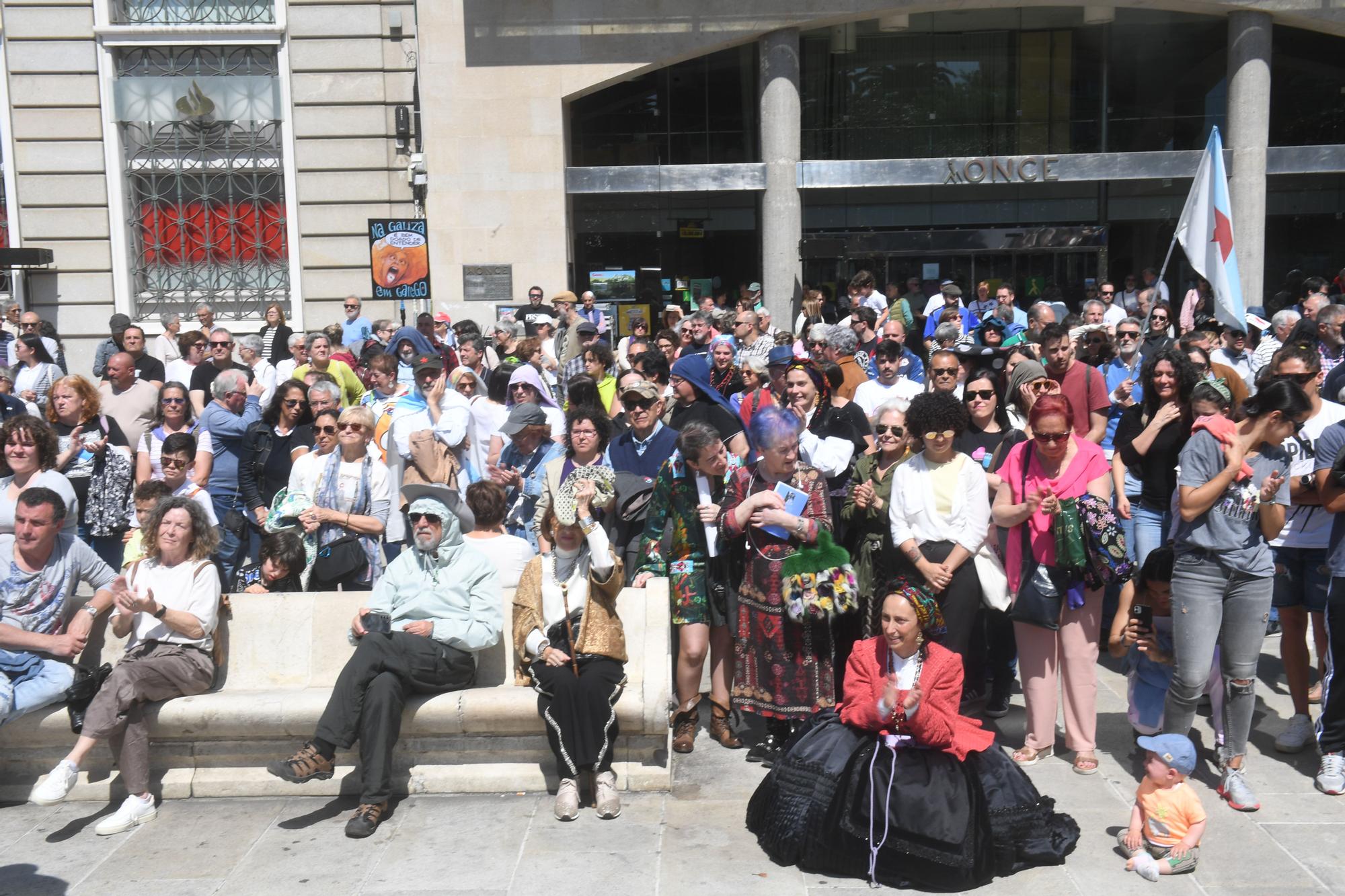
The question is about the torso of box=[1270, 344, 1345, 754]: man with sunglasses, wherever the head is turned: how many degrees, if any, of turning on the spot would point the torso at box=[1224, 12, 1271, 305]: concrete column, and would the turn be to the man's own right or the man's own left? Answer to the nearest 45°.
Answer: approximately 135° to the man's own right

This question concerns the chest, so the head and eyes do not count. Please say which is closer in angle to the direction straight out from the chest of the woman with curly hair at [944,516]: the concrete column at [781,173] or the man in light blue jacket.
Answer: the man in light blue jacket

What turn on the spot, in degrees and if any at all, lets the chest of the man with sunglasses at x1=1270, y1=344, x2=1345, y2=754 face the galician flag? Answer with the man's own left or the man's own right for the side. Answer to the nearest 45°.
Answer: approximately 135° to the man's own right

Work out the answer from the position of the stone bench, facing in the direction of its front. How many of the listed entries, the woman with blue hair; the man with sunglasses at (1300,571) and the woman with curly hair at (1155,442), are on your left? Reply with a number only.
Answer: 3

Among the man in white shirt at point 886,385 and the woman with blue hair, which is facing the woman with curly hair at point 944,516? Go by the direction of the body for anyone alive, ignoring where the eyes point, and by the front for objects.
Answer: the man in white shirt

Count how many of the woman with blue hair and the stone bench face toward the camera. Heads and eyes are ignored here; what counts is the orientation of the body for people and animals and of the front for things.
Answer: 2

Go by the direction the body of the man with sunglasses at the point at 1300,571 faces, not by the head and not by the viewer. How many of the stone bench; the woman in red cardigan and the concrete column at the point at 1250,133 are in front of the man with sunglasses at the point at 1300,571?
2

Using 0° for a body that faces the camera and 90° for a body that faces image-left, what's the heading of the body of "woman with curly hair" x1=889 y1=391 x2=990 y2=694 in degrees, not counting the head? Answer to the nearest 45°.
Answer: approximately 0°

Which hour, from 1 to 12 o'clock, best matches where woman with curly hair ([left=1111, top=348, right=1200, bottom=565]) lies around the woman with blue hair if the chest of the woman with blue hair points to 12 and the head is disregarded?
The woman with curly hair is roughly at 8 o'clock from the woman with blue hair.

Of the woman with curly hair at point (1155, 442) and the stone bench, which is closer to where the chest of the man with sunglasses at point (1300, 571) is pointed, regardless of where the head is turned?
the stone bench

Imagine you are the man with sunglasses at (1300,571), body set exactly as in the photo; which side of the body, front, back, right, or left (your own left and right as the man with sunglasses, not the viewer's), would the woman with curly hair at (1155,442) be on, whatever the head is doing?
right

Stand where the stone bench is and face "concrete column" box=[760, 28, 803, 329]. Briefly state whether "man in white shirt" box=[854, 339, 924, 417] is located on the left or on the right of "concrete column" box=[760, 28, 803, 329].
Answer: right

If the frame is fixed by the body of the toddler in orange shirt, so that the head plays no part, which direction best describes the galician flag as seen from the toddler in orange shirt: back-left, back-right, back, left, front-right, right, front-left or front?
back-right

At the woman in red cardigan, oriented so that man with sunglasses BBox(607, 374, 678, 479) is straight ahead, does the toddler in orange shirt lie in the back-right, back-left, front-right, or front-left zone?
back-right
